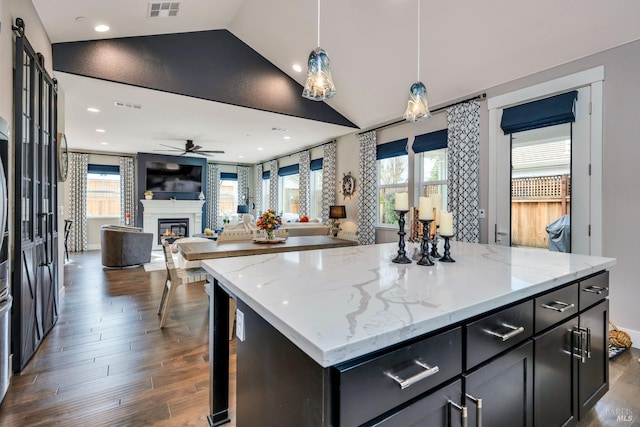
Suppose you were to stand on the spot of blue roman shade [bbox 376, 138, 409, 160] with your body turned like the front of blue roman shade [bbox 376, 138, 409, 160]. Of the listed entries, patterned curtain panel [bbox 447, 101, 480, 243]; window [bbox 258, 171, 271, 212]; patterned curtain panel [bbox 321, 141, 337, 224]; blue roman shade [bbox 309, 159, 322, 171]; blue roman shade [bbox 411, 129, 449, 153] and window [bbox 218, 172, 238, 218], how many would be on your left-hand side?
2

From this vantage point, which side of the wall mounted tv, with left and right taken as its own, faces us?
front

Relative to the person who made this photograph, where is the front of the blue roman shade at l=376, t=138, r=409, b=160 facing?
facing the viewer and to the left of the viewer

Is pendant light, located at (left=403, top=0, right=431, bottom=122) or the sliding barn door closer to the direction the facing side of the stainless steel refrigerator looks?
the pendant light

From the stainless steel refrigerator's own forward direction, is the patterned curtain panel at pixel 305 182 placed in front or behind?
in front

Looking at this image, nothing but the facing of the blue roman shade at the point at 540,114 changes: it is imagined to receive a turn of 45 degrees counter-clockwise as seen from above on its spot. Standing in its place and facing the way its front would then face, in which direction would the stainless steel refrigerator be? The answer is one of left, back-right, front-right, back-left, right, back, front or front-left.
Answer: front-right

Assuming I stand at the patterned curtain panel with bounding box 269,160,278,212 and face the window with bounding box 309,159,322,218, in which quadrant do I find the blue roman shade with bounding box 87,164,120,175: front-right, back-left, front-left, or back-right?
back-right

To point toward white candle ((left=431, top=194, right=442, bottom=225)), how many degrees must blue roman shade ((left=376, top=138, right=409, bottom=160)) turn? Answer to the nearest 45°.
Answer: approximately 45° to its left

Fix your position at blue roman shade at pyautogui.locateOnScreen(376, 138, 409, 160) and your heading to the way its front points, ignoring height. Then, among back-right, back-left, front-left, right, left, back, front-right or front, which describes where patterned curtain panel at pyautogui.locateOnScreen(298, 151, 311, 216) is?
right

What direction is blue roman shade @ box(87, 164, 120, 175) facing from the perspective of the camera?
toward the camera

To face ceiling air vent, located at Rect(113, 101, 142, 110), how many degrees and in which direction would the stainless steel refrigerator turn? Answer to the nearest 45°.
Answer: approximately 45° to its left

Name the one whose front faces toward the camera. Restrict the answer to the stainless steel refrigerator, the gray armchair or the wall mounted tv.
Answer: the wall mounted tv

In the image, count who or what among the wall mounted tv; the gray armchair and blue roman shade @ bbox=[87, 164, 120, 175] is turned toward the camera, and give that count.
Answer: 2

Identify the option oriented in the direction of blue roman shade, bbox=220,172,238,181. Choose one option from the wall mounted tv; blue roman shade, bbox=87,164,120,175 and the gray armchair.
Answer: the gray armchair

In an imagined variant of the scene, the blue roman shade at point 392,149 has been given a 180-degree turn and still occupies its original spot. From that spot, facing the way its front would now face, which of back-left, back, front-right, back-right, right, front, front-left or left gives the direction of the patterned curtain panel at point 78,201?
back-left

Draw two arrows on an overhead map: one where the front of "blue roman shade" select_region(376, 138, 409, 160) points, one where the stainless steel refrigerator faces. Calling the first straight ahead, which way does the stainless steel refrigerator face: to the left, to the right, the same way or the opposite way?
the opposite way

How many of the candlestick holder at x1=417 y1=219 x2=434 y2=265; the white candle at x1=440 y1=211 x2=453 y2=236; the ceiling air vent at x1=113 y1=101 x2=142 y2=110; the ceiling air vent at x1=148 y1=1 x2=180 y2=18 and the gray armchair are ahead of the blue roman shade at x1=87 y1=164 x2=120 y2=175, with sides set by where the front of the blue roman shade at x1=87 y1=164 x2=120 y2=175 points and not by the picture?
5

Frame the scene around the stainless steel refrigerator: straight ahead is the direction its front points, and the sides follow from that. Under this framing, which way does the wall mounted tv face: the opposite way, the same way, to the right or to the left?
to the right

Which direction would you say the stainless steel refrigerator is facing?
to the viewer's right

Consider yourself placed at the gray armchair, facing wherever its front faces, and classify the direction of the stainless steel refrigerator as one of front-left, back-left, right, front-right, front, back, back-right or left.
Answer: back-right
